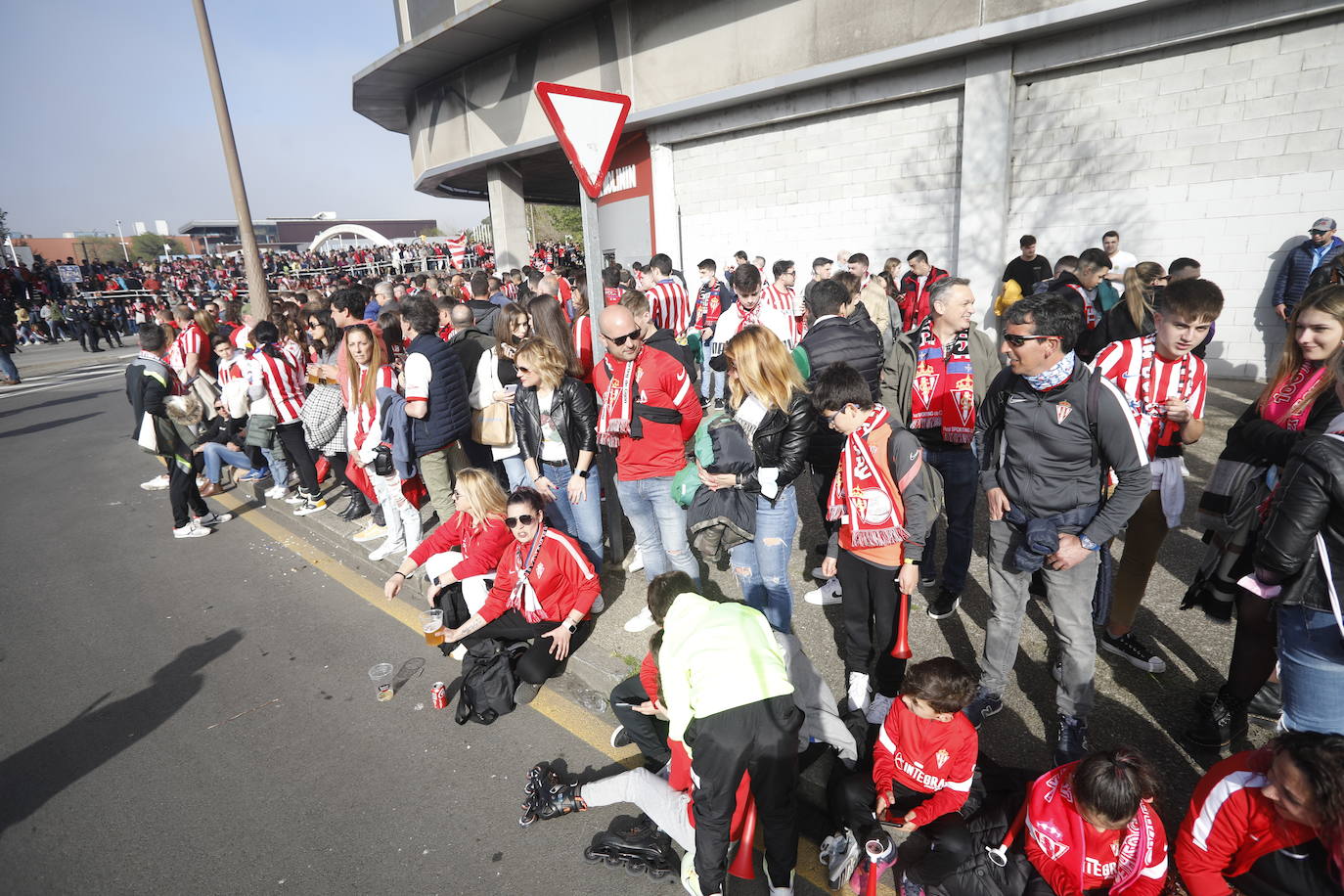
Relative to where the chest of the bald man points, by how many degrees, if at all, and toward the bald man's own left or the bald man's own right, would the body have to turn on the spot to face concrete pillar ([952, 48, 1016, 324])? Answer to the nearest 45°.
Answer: approximately 135° to the bald man's own left

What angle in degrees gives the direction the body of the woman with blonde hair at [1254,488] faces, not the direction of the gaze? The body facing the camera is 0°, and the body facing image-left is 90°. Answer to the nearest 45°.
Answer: approximately 45°

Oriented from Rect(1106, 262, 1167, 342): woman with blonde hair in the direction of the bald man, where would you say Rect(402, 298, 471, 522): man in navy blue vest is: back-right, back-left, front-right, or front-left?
front-right

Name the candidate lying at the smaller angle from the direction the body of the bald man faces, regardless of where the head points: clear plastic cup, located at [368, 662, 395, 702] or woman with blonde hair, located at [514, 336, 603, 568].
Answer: the clear plastic cup

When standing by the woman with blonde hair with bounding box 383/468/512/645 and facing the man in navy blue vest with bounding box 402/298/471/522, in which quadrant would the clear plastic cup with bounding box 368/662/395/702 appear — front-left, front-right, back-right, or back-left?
back-left

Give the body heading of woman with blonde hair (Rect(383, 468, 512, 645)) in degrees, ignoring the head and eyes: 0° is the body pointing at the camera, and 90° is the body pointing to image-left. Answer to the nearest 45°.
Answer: approximately 45°

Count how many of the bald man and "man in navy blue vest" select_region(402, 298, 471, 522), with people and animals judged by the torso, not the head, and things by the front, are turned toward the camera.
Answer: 1

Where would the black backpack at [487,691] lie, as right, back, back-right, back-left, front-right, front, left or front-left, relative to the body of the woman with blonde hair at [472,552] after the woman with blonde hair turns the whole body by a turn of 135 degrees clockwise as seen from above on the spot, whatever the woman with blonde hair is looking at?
back

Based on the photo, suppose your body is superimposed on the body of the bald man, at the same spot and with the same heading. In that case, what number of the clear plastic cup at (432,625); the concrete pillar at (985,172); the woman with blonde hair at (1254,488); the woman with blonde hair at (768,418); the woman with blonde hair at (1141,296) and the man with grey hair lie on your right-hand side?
1

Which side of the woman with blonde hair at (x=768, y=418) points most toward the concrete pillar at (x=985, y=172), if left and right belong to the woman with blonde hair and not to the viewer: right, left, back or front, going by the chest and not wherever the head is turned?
back

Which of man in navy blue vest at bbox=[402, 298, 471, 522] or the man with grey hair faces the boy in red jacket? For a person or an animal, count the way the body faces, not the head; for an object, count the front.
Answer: the man with grey hair

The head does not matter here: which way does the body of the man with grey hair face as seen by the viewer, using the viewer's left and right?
facing the viewer

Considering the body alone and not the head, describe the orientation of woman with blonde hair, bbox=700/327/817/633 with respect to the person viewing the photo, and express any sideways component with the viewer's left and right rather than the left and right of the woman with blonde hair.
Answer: facing the viewer and to the left of the viewer

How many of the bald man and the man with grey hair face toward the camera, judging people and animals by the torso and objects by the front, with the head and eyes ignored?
2

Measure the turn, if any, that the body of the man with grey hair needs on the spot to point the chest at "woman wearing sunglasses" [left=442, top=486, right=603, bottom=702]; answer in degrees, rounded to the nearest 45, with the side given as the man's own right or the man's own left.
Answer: approximately 45° to the man's own right

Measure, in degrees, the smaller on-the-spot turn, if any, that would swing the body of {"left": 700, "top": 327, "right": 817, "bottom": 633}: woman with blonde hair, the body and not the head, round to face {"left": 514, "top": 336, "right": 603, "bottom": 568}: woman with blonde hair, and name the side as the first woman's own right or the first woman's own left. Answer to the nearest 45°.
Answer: approximately 90° to the first woman's own right
